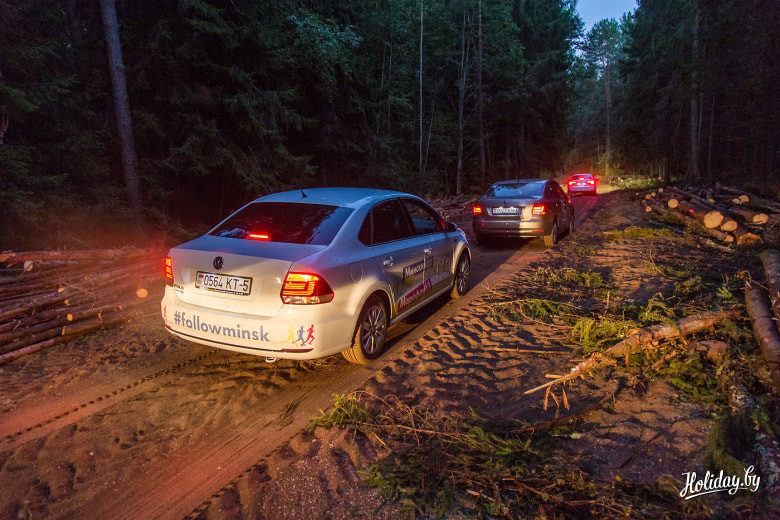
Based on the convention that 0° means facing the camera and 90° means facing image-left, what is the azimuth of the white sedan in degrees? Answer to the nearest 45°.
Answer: approximately 225°

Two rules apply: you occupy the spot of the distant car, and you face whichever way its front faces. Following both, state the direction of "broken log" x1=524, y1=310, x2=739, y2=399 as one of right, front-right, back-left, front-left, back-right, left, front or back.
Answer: back

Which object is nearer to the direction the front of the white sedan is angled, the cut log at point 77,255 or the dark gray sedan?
the dark gray sedan

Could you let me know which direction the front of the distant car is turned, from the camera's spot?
facing away from the viewer

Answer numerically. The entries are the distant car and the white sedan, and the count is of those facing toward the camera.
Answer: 0

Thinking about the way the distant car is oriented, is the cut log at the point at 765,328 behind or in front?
behind

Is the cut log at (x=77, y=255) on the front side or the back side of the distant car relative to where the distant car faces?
on the back side

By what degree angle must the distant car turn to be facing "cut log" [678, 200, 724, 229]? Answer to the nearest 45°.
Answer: approximately 180°

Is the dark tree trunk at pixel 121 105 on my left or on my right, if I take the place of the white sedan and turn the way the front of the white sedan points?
on my left

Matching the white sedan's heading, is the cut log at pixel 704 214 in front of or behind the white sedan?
in front

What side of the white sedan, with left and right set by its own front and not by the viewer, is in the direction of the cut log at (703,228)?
front
